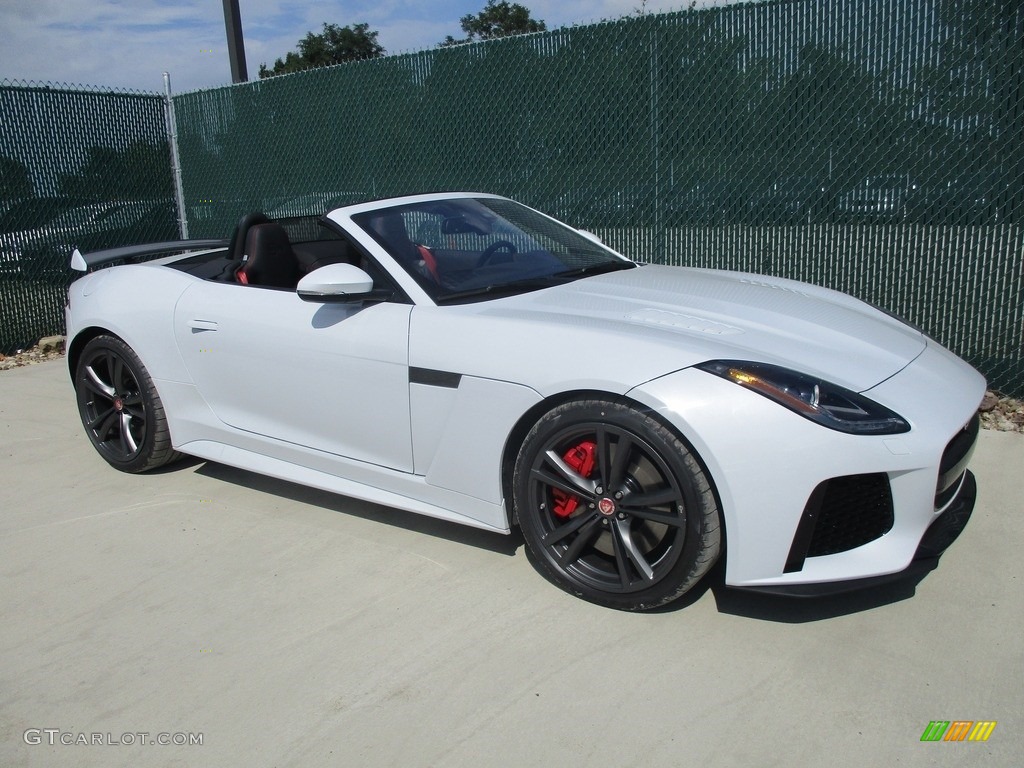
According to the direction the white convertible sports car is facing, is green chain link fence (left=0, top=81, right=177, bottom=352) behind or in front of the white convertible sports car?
behind

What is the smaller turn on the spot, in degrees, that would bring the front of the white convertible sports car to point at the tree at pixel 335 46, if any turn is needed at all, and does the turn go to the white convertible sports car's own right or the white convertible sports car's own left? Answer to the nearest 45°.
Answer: approximately 135° to the white convertible sports car's own left

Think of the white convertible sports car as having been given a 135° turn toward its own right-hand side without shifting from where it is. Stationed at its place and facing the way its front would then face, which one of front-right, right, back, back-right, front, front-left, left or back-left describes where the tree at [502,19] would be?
right

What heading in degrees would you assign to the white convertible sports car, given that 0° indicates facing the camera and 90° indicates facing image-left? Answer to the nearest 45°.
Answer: approximately 315°

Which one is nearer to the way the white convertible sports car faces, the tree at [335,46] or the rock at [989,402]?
the rock

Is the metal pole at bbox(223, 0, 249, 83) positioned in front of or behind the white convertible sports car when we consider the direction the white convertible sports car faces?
behind

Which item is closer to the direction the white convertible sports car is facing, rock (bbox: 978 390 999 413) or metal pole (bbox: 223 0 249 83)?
the rock
